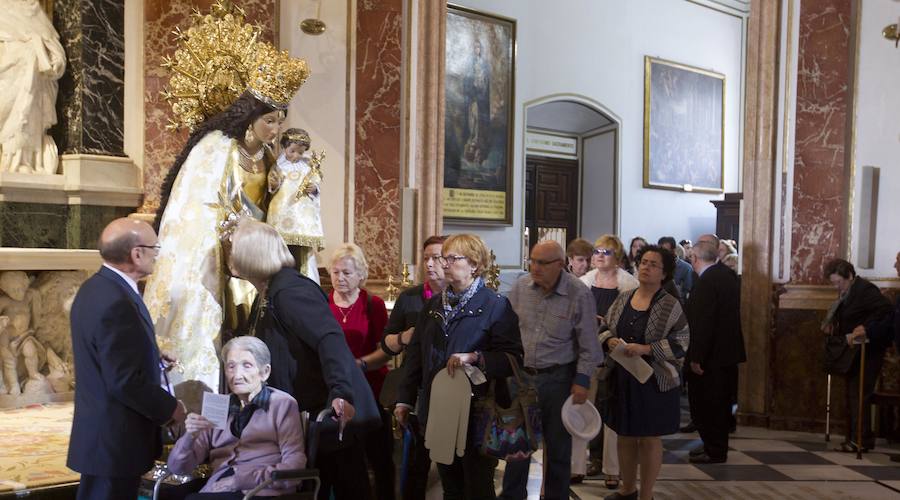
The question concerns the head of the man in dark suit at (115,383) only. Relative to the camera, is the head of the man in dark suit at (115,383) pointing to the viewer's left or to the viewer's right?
to the viewer's right

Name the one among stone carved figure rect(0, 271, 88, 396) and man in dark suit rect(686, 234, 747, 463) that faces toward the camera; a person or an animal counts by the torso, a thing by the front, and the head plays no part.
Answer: the stone carved figure

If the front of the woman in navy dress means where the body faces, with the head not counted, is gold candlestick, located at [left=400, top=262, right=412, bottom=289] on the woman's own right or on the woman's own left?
on the woman's own right

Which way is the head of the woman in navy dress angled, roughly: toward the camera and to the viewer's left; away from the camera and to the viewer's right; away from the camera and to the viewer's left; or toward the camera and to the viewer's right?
toward the camera and to the viewer's left

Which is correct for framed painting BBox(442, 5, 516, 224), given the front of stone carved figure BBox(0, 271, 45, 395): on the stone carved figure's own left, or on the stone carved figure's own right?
on the stone carved figure's own left

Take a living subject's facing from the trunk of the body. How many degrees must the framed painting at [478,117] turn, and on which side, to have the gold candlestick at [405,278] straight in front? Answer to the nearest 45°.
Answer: approximately 45° to its right

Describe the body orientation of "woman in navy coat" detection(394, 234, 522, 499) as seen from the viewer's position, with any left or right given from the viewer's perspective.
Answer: facing the viewer and to the left of the viewer

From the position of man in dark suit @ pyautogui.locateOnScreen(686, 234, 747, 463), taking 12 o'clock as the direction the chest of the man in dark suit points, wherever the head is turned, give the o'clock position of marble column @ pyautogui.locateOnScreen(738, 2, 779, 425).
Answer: The marble column is roughly at 2 o'clock from the man in dark suit.

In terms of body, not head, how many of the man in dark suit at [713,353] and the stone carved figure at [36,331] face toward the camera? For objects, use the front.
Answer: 1

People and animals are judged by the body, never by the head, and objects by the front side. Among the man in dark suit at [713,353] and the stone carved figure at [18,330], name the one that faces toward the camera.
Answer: the stone carved figure

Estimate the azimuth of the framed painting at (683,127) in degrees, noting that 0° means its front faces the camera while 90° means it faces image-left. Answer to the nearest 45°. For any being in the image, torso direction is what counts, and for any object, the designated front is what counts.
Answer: approximately 315°

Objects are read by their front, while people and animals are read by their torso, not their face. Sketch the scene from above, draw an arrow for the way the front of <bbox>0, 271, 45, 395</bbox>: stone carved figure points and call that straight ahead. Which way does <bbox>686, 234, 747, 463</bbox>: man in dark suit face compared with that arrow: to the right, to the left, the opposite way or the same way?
the opposite way
